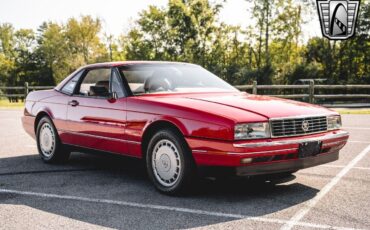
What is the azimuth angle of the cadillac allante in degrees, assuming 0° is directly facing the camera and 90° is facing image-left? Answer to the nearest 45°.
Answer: approximately 315°
